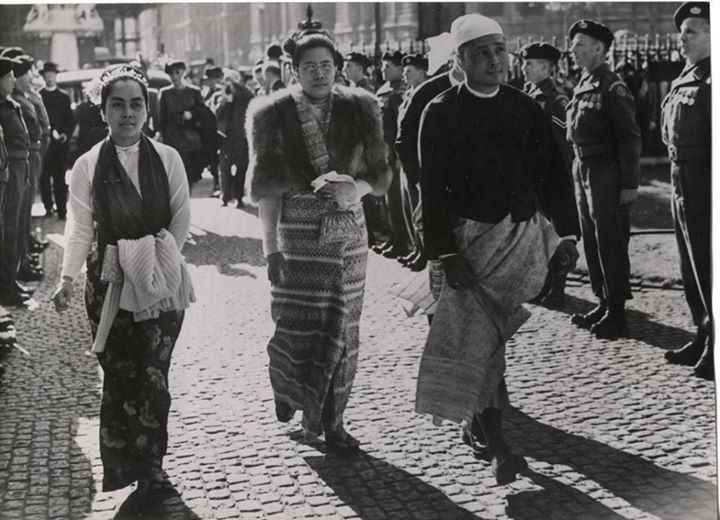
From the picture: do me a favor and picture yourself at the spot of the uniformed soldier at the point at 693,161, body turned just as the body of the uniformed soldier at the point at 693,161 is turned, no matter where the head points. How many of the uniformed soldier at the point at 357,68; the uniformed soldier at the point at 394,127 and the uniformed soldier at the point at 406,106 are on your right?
3

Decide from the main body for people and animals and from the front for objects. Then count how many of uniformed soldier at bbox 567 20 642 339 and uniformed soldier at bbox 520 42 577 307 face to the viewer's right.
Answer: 0

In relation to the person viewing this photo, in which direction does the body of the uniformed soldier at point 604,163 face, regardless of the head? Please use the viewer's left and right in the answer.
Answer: facing the viewer and to the left of the viewer

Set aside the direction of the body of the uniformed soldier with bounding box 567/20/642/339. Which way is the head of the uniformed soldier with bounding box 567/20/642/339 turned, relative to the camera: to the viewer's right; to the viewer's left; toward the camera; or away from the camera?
to the viewer's left

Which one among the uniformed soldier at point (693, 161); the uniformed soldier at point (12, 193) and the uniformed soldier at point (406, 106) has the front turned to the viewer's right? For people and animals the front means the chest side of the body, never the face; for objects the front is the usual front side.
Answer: the uniformed soldier at point (12, 193)

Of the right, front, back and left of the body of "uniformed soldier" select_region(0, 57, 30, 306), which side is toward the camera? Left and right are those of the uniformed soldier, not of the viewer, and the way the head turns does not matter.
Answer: right

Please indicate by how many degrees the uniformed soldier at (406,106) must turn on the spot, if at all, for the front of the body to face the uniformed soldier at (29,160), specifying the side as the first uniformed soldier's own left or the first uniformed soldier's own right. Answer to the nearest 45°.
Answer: approximately 45° to the first uniformed soldier's own right

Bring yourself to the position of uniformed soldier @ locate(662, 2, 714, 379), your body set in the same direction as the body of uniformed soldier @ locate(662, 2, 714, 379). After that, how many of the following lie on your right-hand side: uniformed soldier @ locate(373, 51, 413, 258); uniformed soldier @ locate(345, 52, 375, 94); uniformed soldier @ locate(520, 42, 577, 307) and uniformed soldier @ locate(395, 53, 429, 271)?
4

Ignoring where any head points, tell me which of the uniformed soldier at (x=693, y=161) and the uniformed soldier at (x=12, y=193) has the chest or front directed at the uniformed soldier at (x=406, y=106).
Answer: the uniformed soldier at (x=12, y=193)

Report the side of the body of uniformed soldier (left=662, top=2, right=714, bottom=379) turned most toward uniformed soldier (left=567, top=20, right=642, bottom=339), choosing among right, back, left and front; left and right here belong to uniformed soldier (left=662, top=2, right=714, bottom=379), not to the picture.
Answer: right

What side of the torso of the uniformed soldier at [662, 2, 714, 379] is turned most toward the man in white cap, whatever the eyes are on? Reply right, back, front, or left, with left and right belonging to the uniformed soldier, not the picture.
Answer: front

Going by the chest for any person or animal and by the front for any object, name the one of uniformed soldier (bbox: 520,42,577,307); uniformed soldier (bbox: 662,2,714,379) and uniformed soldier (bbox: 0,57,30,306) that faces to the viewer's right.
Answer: uniformed soldier (bbox: 0,57,30,306)

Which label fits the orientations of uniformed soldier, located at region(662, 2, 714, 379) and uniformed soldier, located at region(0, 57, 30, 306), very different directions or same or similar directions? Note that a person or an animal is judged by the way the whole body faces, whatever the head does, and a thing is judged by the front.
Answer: very different directions

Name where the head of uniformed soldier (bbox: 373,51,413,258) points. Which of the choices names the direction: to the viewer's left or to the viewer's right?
to the viewer's left

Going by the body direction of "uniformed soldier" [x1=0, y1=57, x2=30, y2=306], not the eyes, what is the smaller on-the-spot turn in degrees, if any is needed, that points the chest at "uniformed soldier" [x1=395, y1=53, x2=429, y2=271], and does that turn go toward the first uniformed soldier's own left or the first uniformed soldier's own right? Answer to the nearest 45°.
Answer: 0° — they already face them

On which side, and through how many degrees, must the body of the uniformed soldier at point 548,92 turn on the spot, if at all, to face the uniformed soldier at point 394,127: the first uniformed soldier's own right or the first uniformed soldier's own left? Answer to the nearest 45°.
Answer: approximately 90° to the first uniformed soldier's own right
